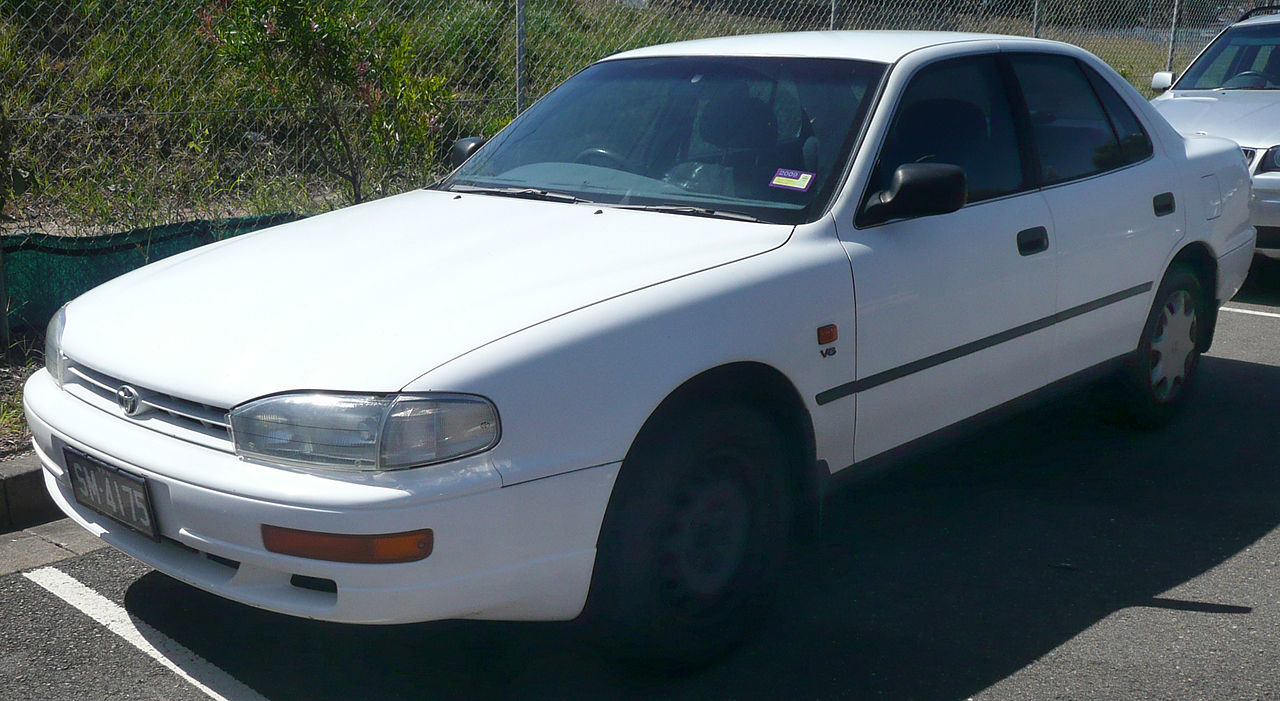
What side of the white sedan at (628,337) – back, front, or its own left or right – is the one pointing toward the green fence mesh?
right

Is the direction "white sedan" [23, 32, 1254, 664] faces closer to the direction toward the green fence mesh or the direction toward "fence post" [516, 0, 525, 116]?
the green fence mesh

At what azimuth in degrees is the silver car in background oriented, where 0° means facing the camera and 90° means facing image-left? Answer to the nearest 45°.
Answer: approximately 45°

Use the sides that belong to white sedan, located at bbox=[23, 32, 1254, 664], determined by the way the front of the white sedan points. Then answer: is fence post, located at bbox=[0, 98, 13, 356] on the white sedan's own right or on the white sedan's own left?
on the white sedan's own right

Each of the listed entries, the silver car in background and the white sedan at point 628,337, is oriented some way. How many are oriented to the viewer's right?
0

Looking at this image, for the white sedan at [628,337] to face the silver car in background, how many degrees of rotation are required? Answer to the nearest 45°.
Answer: approximately 180°
